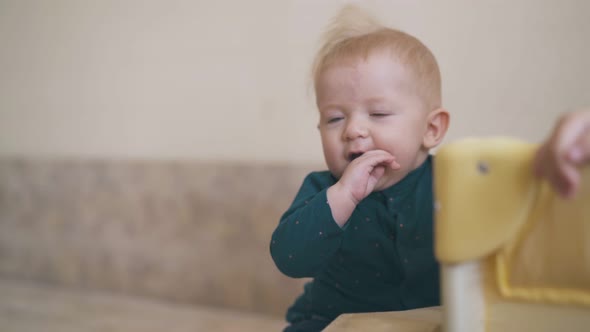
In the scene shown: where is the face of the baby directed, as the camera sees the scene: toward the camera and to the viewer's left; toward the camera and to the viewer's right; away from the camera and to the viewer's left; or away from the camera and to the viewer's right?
toward the camera and to the viewer's left
